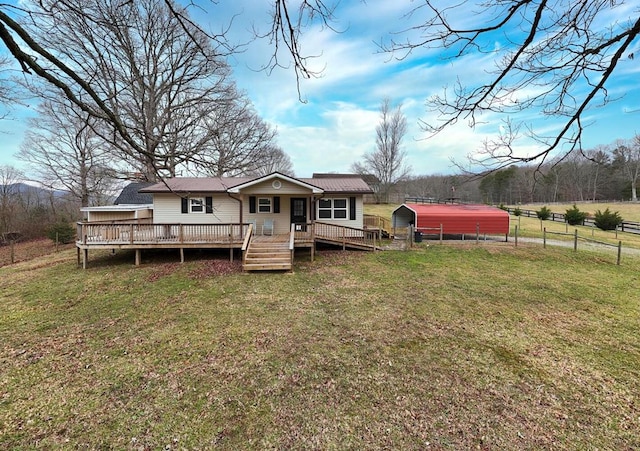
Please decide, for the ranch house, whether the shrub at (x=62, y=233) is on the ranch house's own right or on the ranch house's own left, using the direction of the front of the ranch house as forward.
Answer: on the ranch house's own right

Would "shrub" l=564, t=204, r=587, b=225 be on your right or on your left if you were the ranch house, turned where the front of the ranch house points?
on your left

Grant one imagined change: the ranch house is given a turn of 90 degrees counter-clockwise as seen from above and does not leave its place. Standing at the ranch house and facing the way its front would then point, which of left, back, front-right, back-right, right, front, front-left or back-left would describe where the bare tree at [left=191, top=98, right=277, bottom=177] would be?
left

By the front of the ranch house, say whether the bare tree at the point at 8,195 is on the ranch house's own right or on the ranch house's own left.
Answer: on the ranch house's own right

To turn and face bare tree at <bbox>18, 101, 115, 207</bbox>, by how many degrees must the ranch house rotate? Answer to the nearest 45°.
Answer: approximately 135° to its right

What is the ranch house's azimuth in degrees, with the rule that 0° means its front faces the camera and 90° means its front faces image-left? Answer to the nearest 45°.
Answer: approximately 0°

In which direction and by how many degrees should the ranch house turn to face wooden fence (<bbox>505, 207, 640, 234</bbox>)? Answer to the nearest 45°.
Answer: approximately 90° to its left
